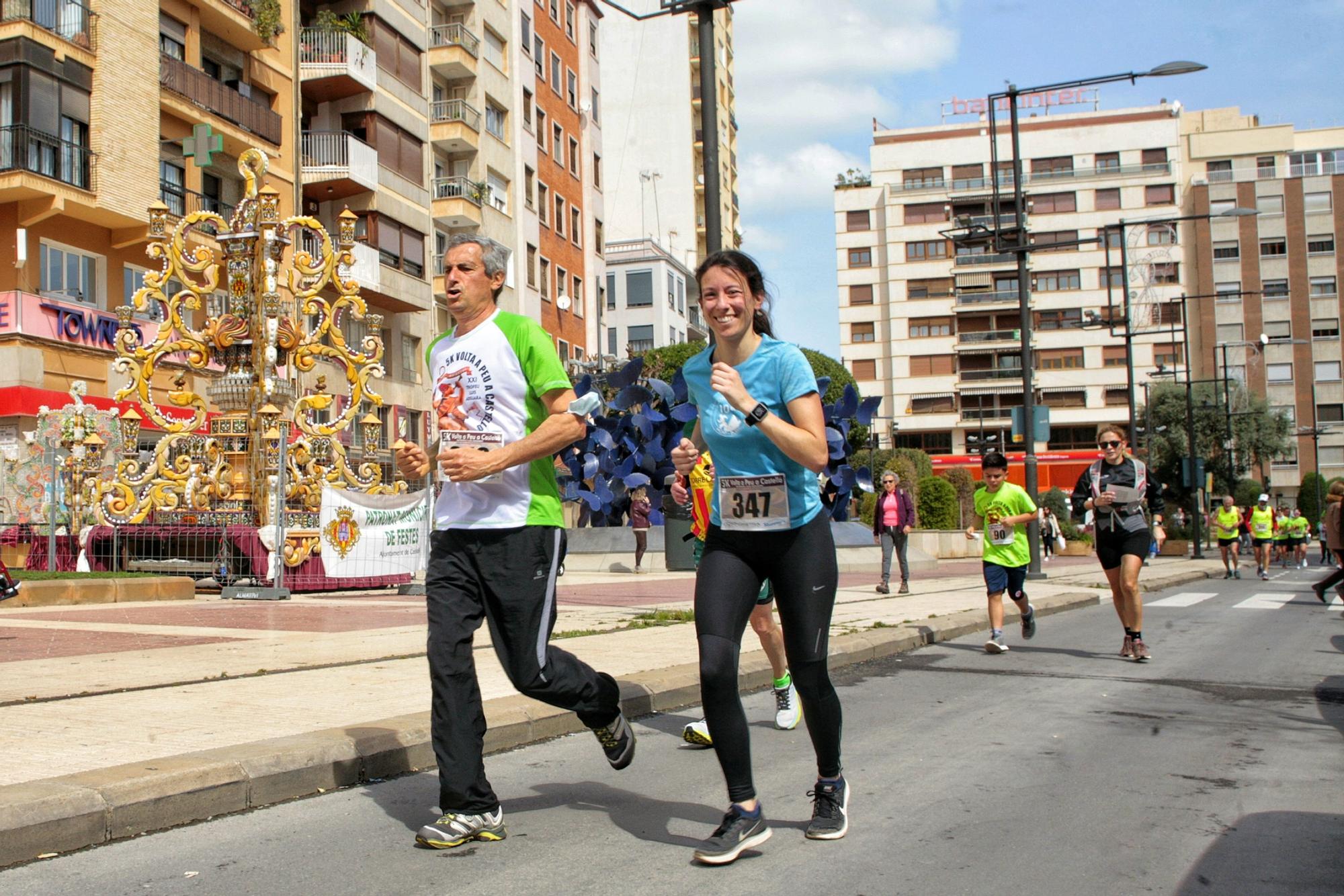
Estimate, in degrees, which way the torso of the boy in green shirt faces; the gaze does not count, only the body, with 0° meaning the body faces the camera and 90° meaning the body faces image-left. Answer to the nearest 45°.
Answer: approximately 45°

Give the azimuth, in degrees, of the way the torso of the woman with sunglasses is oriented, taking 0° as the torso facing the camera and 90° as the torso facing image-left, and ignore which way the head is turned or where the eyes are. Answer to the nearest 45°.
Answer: approximately 0°

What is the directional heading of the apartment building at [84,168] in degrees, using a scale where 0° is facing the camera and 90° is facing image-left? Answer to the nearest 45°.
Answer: approximately 315°

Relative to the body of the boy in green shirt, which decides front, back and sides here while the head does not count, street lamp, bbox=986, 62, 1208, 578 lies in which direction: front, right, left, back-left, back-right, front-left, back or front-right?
back-right

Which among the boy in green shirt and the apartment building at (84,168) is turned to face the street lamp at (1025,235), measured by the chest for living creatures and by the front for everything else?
the apartment building

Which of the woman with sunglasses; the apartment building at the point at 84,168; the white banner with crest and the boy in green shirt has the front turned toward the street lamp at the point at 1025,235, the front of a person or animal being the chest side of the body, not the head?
the apartment building

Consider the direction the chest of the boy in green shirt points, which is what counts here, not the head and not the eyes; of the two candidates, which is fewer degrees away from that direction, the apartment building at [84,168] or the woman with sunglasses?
the apartment building

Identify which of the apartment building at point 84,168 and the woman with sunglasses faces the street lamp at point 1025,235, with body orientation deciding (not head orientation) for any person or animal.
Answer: the apartment building

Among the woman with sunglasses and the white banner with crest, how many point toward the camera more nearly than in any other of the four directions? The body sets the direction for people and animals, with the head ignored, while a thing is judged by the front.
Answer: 2

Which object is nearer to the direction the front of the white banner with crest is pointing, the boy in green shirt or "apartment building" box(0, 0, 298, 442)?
the boy in green shirt
